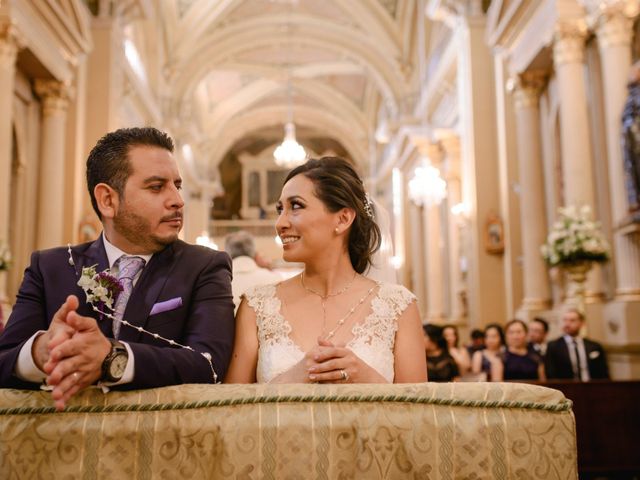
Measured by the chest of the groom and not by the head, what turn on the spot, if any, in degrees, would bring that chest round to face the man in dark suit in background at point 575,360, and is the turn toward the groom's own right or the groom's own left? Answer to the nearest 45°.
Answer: approximately 135° to the groom's own left

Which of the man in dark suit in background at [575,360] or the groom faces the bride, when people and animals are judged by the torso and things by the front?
the man in dark suit in background

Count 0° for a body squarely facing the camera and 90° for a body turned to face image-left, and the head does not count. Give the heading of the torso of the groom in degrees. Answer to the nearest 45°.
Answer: approximately 0°

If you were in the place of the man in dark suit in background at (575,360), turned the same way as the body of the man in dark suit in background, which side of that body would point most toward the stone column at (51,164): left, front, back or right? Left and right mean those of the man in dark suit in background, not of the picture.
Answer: right

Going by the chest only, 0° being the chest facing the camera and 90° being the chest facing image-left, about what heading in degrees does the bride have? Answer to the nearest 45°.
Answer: approximately 0°

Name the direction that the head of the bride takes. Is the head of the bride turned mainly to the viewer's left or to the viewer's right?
to the viewer's left

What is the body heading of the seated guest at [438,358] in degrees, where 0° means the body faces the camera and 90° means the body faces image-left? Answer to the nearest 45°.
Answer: approximately 45°
